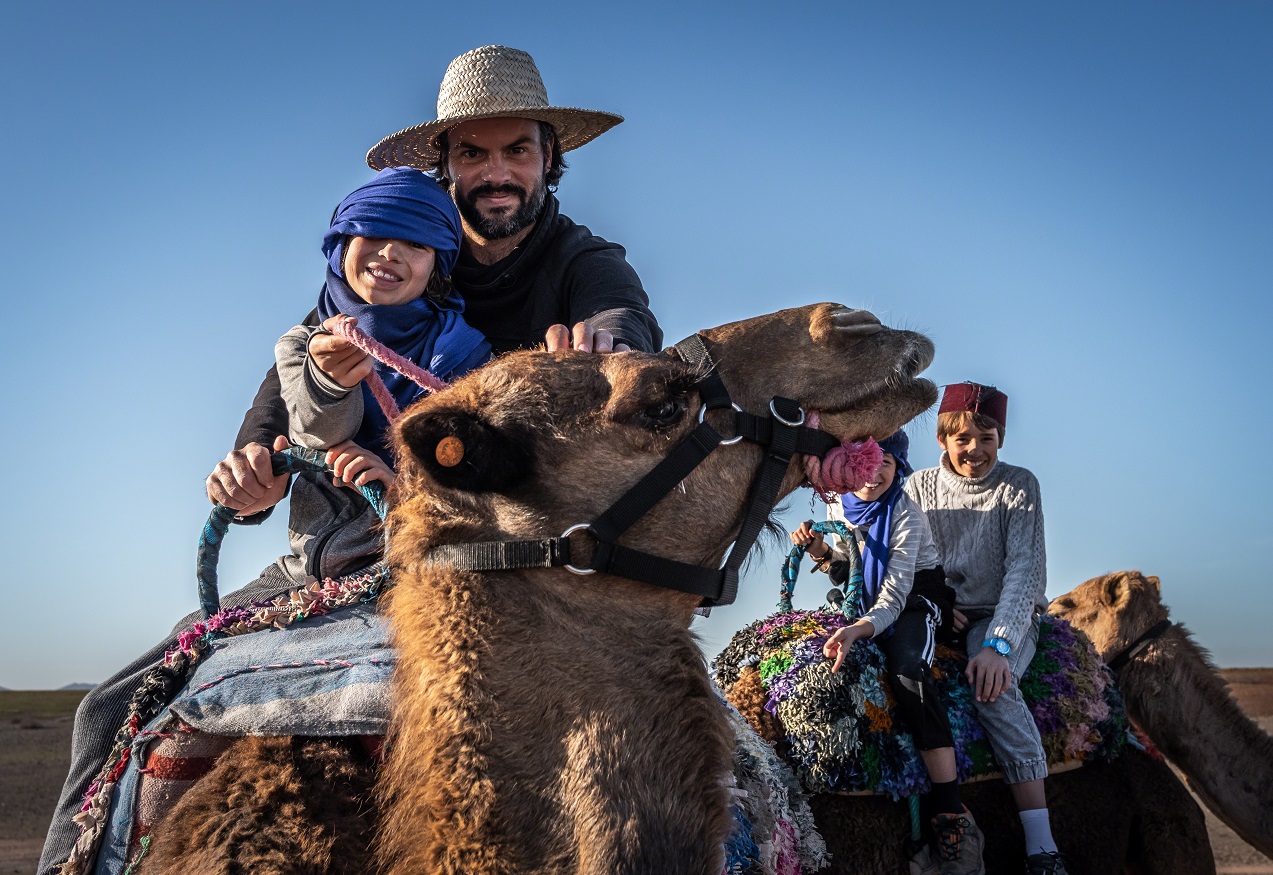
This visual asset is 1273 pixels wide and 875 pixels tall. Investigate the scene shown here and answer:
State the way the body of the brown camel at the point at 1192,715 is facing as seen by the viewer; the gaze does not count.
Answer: to the viewer's left

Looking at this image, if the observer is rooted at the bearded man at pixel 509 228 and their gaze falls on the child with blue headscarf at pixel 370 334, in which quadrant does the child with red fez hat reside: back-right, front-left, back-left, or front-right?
back-left

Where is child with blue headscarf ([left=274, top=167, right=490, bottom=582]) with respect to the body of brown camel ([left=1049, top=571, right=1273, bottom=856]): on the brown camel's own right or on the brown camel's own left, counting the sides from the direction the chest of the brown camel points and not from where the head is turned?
on the brown camel's own left

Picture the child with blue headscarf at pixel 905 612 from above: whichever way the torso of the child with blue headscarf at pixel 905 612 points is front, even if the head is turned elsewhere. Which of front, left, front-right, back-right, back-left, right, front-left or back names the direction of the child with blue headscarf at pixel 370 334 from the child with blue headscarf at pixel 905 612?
front

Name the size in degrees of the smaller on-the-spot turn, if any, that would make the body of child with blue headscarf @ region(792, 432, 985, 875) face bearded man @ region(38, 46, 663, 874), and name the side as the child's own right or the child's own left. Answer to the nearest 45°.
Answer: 0° — they already face them

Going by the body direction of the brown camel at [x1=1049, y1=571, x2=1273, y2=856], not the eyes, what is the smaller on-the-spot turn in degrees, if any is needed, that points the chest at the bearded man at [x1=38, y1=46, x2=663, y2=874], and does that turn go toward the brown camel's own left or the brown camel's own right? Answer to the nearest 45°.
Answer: approximately 45° to the brown camel's own left

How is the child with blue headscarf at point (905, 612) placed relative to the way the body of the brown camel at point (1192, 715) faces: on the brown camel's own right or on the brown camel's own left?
on the brown camel's own left

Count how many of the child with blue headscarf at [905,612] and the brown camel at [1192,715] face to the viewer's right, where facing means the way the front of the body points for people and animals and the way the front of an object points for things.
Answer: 0
